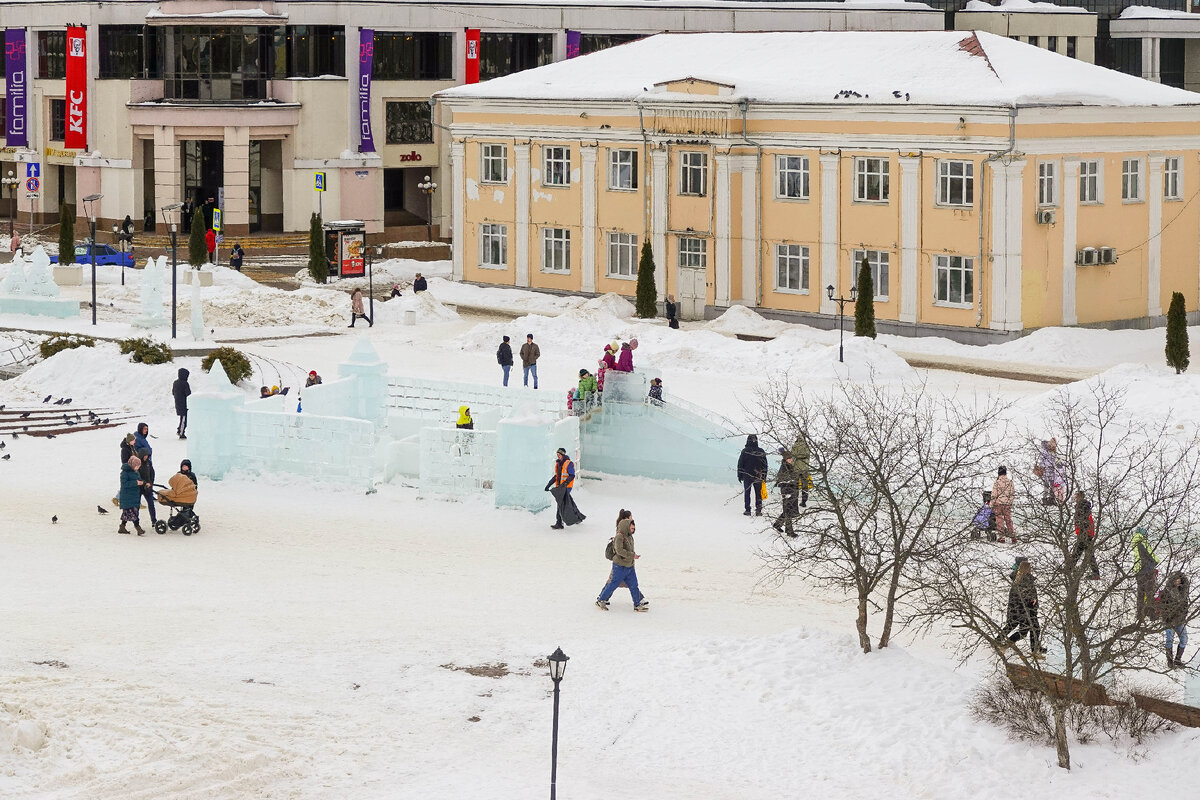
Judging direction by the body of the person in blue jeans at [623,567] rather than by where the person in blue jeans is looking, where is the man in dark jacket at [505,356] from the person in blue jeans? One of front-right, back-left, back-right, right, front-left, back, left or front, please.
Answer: left
